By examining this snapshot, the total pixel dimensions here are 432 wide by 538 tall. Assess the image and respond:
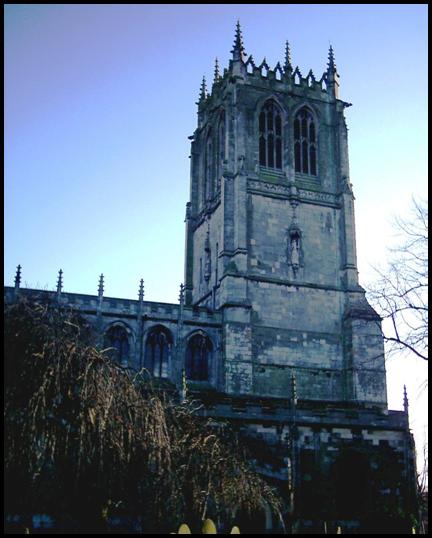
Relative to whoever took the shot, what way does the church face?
facing to the right of the viewer

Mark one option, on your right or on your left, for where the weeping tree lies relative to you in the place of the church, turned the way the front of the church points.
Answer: on your right
